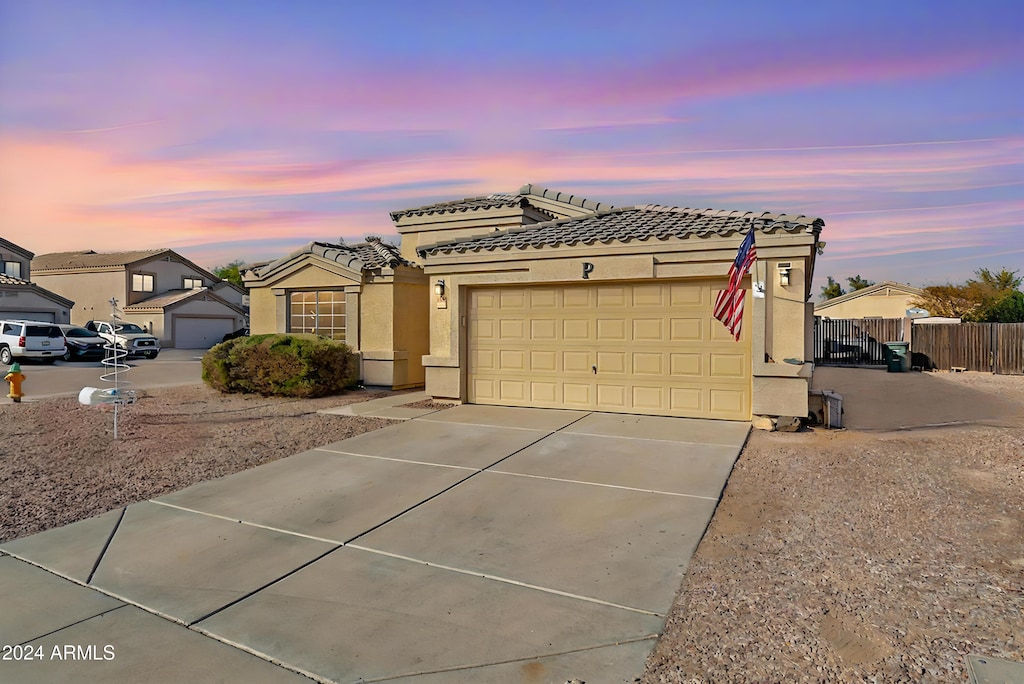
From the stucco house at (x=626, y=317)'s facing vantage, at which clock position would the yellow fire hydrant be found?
The yellow fire hydrant is roughly at 3 o'clock from the stucco house.

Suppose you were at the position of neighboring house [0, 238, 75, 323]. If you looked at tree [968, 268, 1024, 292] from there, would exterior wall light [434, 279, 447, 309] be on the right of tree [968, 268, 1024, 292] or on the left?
right

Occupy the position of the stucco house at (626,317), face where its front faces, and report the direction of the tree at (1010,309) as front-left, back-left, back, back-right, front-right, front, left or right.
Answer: back-left

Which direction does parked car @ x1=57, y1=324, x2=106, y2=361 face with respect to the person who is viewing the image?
facing the viewer and to the right of the viewer

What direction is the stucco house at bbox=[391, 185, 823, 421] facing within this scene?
toward the camera

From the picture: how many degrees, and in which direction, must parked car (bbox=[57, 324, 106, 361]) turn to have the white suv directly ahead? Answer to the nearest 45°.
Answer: approximately 90° to its right

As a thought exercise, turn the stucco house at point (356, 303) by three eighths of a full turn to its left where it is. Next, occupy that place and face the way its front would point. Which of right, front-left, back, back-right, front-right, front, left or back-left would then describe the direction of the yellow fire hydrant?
back

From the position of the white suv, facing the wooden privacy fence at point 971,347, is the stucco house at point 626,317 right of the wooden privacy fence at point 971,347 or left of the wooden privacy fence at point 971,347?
right
